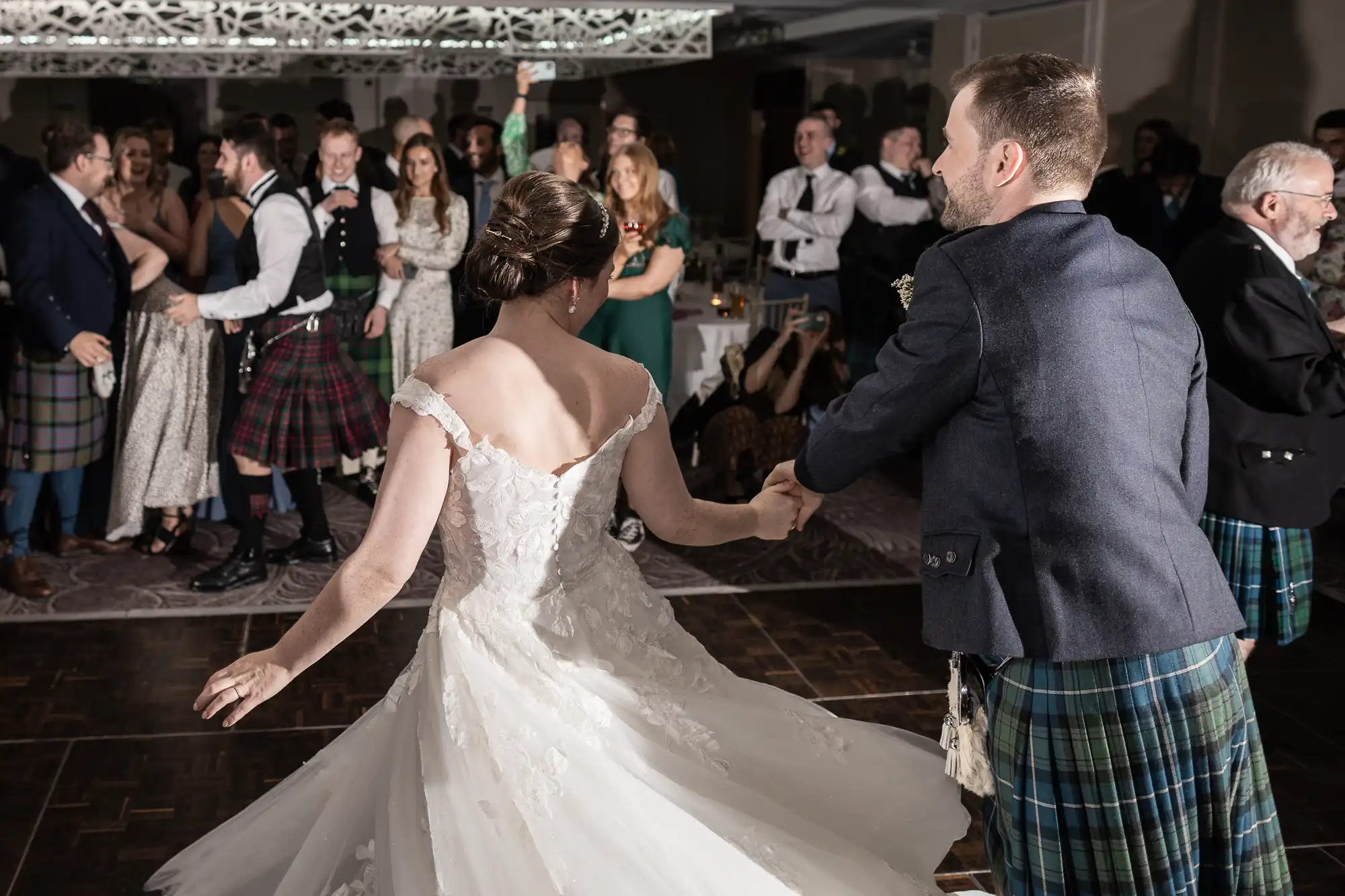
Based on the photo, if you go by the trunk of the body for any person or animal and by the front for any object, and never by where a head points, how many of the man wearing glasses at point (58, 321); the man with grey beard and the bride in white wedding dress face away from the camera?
1

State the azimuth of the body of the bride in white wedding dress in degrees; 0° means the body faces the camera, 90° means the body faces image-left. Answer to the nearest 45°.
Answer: approximately 180°

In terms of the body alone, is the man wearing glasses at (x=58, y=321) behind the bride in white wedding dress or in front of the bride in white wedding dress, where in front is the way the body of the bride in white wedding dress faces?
in front

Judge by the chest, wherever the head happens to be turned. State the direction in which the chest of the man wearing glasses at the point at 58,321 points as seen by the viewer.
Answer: to the viewer's right

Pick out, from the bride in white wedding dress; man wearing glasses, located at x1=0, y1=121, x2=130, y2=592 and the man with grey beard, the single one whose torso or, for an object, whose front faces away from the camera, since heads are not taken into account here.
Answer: the bride in white wedding dress

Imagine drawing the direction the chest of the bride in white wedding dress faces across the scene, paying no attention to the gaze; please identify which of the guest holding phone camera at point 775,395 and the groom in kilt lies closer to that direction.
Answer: the guest holding phone camera

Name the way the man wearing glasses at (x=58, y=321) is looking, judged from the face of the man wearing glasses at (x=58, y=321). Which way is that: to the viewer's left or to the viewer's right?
to the viewer's right

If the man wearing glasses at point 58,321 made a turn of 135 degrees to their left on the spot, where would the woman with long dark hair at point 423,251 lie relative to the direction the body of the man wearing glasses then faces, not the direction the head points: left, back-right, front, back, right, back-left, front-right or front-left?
right

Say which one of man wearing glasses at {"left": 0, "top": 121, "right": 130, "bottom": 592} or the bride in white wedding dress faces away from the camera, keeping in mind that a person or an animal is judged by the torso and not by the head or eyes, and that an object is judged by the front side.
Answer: the bride in white wedding dress

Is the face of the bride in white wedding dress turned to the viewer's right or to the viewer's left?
to the viewer's right
